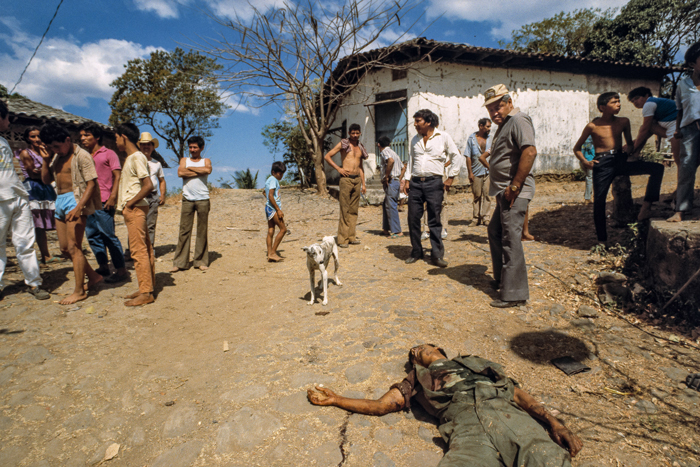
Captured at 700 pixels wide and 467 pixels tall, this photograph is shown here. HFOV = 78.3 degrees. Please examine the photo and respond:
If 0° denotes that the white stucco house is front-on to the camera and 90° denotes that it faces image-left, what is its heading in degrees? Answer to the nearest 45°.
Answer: approximately 45°

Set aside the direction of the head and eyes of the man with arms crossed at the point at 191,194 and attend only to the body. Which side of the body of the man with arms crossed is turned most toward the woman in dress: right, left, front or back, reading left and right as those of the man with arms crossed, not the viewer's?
right

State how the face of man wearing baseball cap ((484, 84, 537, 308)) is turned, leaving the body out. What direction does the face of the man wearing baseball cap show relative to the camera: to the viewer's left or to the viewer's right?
to the viewer's left

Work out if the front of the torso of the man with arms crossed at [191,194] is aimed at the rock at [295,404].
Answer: yes

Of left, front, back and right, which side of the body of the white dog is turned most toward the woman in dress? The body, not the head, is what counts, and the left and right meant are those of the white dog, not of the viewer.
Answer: right
